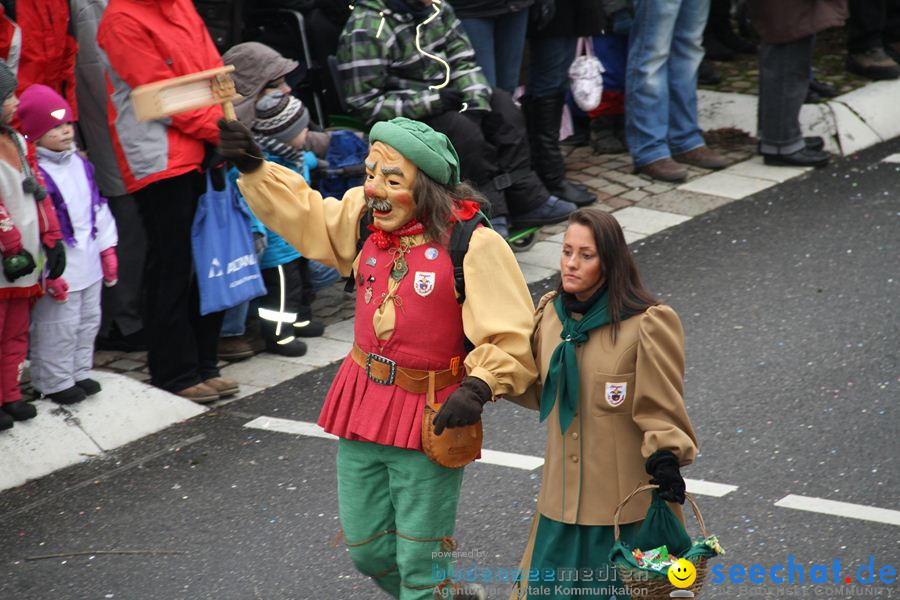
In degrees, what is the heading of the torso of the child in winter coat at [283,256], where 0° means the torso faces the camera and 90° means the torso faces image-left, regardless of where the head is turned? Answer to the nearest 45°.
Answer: approximately 270°

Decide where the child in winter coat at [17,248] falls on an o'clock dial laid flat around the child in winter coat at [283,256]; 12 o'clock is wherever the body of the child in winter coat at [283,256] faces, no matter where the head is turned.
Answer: the child in winter coat at [17,248] is roughly at 5 o'clock from the child in winter coat at [283,256].

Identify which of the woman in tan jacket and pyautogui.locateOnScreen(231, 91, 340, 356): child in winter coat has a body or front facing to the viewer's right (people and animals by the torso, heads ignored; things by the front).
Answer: the child in winter coat

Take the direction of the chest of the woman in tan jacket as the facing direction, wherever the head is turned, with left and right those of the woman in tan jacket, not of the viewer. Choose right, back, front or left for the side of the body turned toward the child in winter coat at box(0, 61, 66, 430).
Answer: right

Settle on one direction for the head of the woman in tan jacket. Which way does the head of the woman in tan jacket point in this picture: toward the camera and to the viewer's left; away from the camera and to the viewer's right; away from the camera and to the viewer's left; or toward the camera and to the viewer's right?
toward the camera and to the viewer's left

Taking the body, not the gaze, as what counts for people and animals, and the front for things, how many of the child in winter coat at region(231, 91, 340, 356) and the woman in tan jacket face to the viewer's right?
1

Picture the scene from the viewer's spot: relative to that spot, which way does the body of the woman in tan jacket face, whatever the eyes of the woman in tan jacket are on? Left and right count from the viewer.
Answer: facing the viewer and to the left of the viewer

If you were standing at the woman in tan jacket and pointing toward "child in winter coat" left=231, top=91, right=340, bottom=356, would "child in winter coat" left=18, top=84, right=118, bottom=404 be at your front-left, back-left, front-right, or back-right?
front-left

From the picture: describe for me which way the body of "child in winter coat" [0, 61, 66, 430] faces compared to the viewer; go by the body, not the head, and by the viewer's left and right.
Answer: facing the viewer and to the right of the viewer
